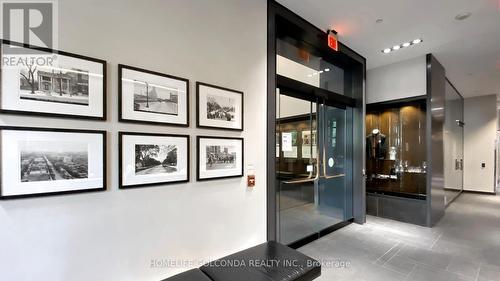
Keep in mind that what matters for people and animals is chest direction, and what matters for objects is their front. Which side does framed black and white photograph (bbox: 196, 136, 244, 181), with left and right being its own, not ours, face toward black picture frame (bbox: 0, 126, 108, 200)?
right

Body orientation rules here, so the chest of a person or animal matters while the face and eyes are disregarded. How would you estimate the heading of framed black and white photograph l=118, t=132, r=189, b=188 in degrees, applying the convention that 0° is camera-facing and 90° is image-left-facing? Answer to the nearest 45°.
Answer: approximately 315°

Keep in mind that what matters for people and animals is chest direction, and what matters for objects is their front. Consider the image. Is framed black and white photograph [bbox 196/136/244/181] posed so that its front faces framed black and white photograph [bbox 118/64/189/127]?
no

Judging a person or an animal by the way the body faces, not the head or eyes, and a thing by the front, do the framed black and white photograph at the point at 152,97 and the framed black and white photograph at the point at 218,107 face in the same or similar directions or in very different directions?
same or similar directions

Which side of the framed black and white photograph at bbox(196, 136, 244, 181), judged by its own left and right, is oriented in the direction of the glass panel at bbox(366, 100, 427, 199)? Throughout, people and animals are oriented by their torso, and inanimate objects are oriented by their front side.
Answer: left

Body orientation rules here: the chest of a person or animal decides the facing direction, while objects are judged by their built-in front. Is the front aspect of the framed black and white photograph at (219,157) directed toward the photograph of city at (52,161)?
no

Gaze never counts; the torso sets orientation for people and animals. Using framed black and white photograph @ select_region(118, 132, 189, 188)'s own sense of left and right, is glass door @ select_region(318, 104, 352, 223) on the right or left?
on its left

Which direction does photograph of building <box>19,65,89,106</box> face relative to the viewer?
toward the camera

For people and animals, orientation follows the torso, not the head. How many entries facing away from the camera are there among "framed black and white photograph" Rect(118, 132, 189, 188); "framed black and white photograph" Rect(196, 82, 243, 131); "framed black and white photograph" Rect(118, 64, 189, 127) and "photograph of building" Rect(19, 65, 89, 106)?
0

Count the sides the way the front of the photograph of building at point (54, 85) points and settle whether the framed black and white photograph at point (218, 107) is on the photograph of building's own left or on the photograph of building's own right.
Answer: on the photograph of building's own left

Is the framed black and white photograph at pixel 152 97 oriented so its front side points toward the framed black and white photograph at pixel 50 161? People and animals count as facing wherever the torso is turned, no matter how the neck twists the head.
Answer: no

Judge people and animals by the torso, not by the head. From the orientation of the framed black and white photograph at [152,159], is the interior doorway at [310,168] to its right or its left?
on its left

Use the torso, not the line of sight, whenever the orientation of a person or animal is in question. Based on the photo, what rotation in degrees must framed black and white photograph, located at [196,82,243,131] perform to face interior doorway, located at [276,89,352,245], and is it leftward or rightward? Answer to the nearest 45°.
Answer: approximately 90° to its left
